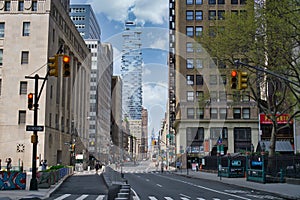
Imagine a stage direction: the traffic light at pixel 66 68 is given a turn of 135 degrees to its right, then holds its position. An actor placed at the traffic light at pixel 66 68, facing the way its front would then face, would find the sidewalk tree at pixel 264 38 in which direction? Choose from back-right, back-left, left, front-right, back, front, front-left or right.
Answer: right

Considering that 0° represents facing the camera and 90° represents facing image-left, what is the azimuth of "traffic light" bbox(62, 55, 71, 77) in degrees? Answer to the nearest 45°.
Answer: approximately 0°
